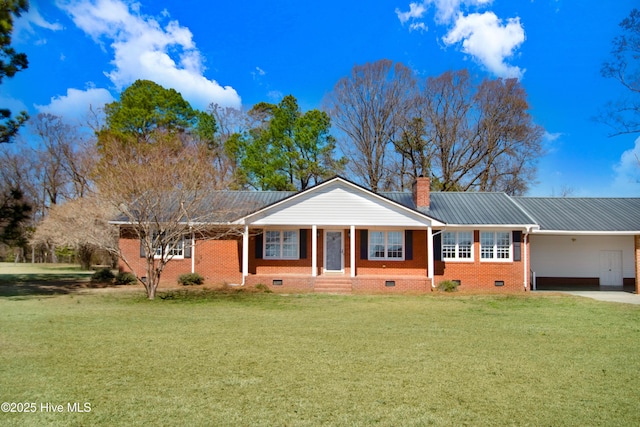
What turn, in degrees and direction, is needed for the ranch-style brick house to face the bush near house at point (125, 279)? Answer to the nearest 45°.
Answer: approximately 90° to its right

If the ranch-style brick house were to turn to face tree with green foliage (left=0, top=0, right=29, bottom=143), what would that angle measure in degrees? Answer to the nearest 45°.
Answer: approximately 45° to its right

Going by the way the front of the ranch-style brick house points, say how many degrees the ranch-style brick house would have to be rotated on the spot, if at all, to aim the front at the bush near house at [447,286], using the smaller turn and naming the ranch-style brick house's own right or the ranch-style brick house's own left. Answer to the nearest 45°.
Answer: approximately 45° to the ranch-style brick house's own left

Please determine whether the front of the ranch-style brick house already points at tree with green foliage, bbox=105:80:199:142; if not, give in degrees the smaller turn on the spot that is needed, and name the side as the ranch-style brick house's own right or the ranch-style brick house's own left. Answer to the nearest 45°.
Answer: approximately 135° to the ranch-style brick house's own right

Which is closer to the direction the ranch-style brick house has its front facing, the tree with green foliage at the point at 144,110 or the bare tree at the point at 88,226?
the bare tree

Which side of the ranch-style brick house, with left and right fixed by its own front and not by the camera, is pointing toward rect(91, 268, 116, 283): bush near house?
right

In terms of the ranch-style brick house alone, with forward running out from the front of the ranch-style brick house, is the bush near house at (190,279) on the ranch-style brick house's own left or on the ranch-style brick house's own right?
on the ranch-style brick house's own right

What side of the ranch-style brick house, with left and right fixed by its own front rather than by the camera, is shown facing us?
front

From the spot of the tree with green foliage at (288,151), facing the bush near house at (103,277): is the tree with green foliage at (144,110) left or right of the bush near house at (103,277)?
right

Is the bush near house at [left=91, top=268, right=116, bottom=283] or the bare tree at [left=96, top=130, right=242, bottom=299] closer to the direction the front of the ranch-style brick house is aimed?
the bare tree

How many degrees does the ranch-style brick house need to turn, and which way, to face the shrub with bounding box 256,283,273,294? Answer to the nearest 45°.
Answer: approximately 45° to its right
